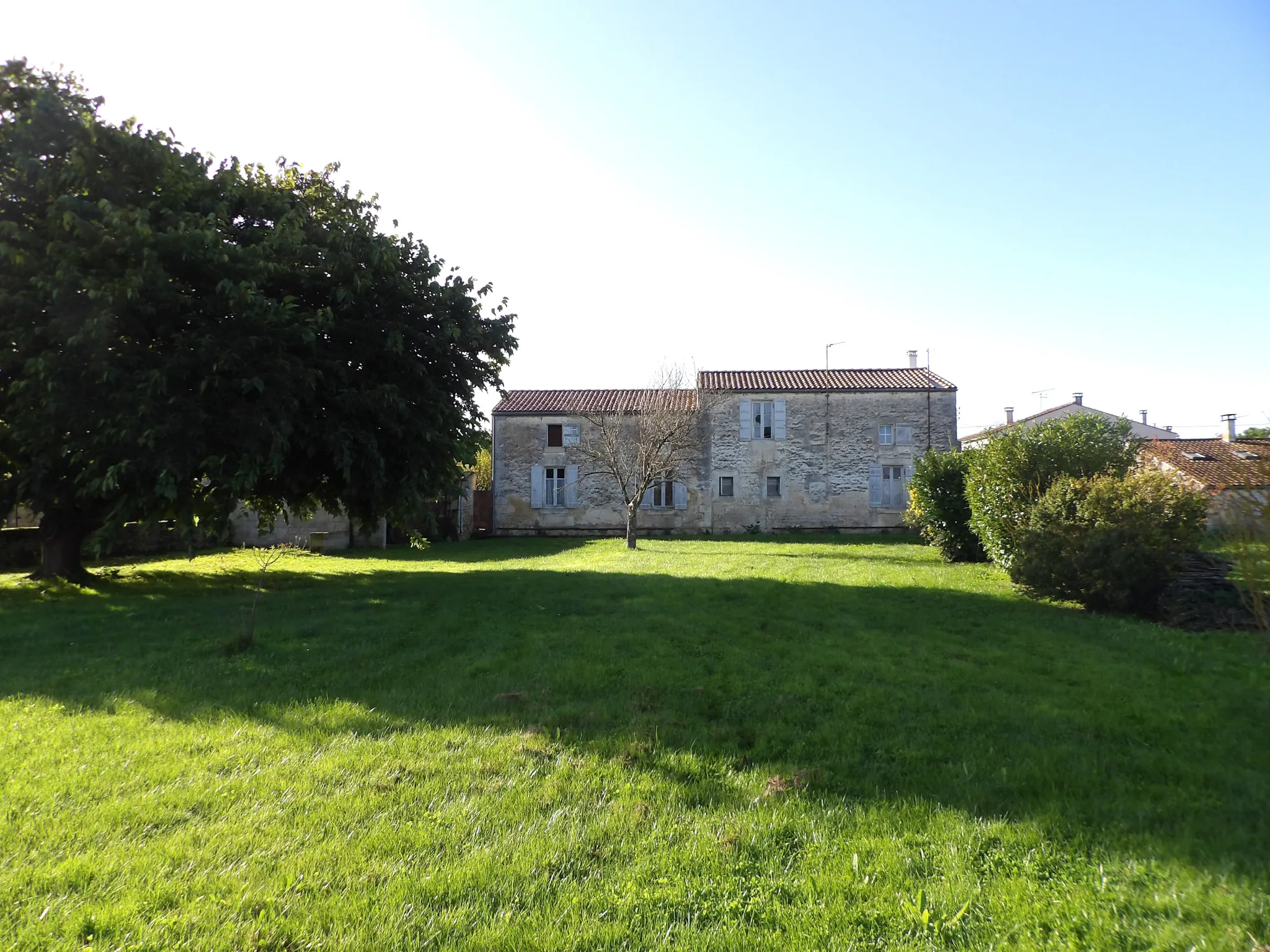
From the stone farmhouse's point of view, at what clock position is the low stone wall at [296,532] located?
The low stone wall is roughly at 2 o'clock from the stone farmhouse.

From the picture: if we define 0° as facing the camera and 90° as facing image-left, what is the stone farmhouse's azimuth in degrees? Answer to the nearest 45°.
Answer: approximately 0°

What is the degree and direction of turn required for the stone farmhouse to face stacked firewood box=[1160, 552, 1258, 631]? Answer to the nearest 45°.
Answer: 0° — it already faces it

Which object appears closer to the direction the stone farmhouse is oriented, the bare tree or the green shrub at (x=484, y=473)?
the bare tree

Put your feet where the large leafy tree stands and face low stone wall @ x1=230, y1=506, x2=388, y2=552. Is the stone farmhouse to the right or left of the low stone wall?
right

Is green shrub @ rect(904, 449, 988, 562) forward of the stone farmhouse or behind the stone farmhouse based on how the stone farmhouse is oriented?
forward

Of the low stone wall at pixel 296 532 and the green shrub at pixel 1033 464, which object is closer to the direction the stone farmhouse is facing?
the green shrub

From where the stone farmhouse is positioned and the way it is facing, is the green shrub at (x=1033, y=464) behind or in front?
in front

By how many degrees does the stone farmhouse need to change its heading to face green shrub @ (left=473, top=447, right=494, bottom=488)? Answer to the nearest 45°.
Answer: approximately 135° to its right

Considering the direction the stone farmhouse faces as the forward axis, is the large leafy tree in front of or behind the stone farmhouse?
in front
